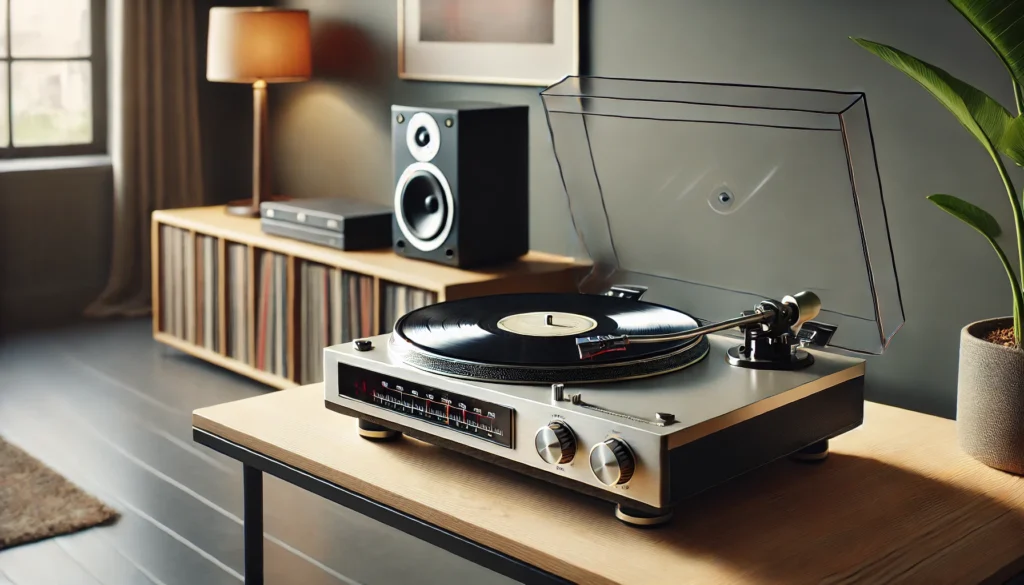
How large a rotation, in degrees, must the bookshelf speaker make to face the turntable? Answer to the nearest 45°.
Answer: approximately 45° to its left

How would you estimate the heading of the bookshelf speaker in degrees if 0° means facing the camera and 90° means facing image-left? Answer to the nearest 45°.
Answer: approximately 45°

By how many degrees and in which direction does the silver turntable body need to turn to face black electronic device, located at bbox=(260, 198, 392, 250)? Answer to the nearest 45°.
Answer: approximately 135° to its right

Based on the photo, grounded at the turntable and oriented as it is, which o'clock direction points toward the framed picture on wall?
The framed picture on wall is roughly at 4 o'clock from the turntable.

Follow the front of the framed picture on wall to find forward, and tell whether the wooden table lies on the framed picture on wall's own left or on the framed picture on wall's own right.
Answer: on the framed picture on wall's own left
